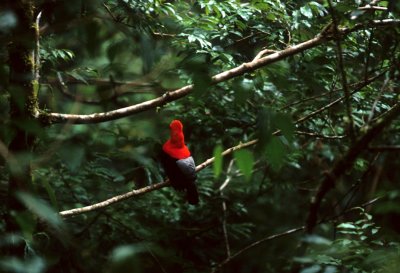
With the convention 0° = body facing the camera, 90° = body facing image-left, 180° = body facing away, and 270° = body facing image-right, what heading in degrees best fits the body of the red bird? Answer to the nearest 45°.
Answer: approximately 135°

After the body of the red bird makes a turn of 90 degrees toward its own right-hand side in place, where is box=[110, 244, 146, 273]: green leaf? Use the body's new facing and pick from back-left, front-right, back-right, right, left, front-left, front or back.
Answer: back-right

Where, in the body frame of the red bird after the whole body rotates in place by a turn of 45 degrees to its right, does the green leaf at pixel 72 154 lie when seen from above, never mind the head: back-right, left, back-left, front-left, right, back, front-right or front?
back
